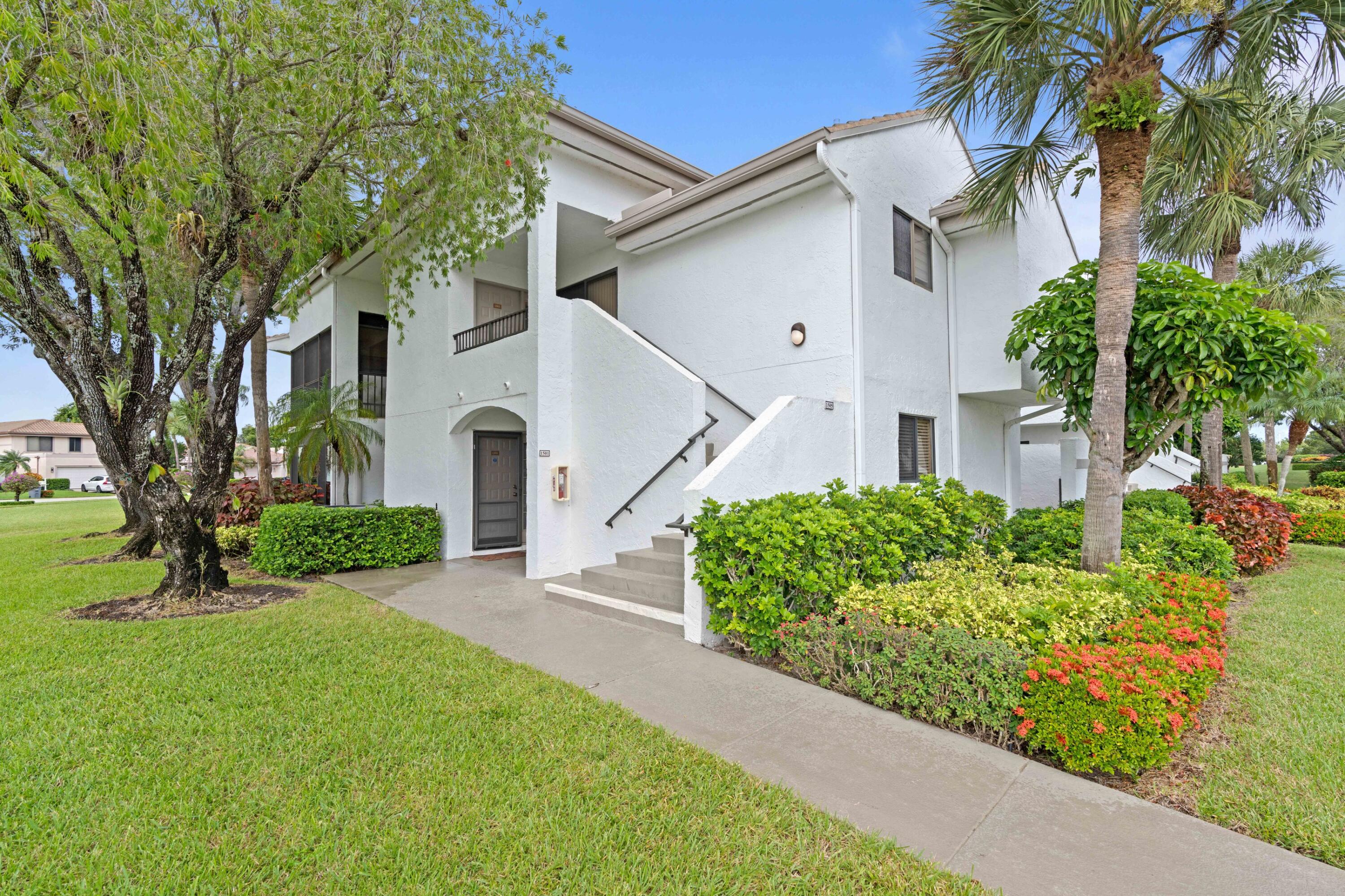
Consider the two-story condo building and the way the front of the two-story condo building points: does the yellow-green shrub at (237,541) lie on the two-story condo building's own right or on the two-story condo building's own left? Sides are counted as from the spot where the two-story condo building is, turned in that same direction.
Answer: on the two-story condo building's own right

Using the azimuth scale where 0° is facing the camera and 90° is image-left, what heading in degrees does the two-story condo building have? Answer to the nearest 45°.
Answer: approximately 45°

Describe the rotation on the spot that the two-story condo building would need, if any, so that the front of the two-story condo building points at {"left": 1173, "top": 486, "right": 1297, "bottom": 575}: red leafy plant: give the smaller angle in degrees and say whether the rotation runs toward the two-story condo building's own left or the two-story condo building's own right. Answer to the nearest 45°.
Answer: approximately 135° to the two-story condo building's own left

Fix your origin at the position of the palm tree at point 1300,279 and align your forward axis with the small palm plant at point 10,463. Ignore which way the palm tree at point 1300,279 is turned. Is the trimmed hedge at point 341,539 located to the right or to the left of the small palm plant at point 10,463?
left

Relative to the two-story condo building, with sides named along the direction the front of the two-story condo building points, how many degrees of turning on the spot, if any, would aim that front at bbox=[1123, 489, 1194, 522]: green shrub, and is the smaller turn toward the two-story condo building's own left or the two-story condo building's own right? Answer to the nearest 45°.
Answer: approximately 135° to the two-story condo building's own left

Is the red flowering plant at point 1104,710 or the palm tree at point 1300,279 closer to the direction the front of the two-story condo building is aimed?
the red flowering plant

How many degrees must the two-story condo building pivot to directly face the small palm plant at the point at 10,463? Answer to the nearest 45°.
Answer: approximately 90° to its right

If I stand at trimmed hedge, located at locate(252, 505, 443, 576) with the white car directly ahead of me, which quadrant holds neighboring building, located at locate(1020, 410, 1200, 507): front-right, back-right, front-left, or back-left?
back-right

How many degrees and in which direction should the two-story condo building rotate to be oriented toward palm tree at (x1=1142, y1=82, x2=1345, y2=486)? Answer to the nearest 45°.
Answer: approximately 135° to its left

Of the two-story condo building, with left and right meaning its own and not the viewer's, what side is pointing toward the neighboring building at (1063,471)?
back
